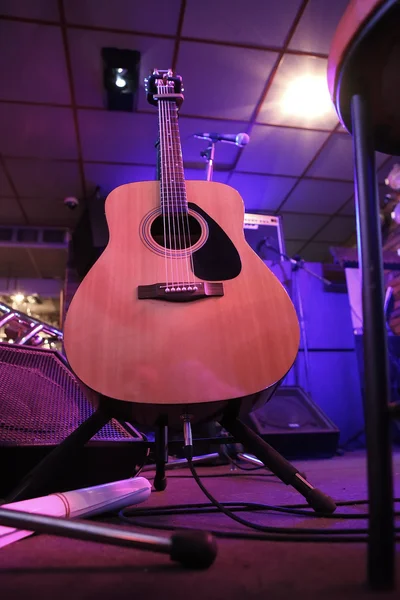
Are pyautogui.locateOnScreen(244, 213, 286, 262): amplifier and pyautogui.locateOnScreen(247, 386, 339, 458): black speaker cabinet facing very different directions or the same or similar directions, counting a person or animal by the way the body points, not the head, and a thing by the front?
same or similar directions

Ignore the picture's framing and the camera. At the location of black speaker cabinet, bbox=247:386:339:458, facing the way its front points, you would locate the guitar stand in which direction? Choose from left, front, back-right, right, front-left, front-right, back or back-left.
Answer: front

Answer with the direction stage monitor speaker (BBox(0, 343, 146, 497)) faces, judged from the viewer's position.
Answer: facing the viewer and to the right of the viewer

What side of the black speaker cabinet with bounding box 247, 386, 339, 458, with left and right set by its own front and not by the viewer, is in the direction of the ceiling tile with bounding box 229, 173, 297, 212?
back

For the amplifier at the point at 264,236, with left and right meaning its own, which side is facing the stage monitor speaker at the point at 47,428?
front

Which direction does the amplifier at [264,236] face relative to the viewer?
toward the camera

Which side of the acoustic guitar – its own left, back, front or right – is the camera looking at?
front

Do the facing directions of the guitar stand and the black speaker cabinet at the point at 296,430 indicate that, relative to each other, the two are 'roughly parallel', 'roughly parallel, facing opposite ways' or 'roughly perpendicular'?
roughly parallel

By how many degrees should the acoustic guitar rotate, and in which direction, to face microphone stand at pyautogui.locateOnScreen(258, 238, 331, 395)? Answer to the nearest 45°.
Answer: approximately 180°

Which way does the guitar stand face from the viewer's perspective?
toward the camera

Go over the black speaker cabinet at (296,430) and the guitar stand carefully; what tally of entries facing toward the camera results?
2

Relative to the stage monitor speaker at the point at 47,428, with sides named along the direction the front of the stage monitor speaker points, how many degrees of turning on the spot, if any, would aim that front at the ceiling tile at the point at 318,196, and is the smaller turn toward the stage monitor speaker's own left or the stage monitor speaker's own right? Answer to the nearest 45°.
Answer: approximately 90° to the stage monitor speaker's own left
